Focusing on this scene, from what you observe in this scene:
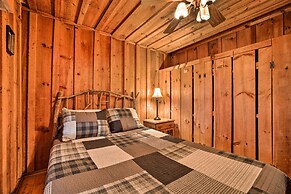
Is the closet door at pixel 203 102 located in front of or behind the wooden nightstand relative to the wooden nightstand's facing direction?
in front

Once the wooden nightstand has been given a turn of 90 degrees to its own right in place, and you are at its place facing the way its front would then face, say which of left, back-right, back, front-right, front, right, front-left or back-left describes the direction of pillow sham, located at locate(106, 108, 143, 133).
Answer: front

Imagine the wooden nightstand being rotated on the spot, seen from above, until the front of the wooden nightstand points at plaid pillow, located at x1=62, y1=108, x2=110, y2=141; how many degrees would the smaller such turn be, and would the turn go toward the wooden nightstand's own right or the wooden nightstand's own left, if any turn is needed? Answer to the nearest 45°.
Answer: approximately 90° to the wooden nightstand's own right

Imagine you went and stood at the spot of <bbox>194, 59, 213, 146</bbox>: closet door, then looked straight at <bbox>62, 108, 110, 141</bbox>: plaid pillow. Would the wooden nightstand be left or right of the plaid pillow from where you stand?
right

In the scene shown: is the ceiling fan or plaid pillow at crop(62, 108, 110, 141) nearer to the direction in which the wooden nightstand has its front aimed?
the ceiling fan

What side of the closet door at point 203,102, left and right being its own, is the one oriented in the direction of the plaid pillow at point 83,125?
front

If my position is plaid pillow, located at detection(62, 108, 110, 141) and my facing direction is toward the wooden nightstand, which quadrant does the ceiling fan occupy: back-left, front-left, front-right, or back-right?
front-right

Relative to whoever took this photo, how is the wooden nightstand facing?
facing the viewer and to the right of the viewer

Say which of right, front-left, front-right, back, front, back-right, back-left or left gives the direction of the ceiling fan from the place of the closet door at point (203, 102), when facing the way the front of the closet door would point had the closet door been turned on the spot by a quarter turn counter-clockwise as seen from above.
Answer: front-right

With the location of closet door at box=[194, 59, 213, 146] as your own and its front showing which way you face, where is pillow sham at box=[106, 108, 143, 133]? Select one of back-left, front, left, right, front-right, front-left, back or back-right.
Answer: front

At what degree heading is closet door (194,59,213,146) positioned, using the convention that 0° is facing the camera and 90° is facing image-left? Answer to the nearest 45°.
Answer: approximately 45°

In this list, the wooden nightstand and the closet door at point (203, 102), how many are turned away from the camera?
0

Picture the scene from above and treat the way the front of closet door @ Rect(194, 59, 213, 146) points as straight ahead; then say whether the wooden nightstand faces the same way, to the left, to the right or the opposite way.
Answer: to the left
